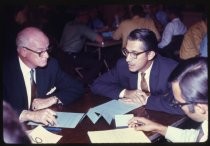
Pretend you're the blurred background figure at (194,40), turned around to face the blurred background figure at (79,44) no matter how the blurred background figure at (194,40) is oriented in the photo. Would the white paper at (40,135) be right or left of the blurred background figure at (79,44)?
left

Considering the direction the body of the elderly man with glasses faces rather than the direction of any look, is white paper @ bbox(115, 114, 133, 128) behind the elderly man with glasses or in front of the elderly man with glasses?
in front

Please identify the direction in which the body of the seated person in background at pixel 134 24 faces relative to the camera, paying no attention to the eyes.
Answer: away from the camera

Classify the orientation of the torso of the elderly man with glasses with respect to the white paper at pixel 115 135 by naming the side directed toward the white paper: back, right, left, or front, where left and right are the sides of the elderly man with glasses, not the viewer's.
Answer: front

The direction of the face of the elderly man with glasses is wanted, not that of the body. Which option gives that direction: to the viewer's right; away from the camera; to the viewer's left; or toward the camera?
to the viewer's right

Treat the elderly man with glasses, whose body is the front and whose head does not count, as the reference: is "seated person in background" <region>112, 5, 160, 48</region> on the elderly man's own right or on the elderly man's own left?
on the elderly man's own left

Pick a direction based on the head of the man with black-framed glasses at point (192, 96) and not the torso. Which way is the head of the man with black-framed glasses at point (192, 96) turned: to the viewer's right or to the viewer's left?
to the viewer's left

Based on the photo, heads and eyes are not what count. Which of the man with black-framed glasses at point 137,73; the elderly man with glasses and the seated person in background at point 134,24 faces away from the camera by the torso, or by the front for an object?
the seated person in background
